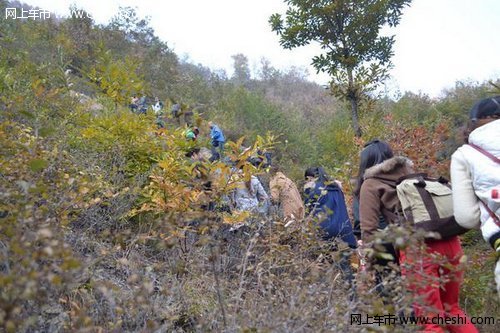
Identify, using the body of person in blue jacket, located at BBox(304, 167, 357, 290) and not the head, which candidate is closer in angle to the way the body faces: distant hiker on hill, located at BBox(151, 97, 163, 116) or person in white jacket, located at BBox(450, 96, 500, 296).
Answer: the distant hiker on hill
